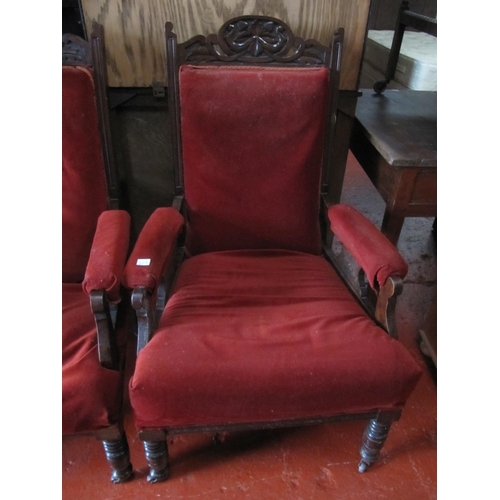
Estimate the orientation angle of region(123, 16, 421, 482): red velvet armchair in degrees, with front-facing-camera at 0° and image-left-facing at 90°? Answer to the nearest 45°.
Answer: approximately 0°

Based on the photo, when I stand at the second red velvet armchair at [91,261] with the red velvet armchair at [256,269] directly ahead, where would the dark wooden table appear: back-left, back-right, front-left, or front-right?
front-left
